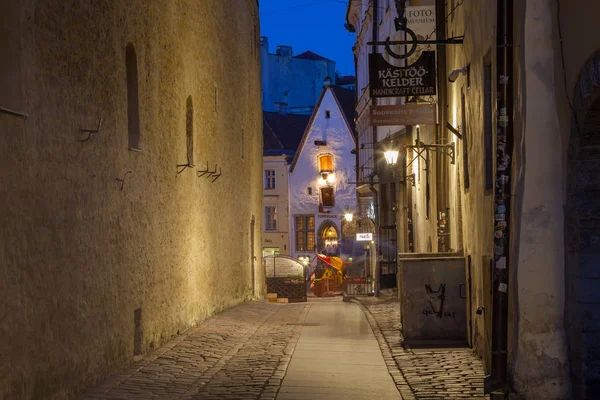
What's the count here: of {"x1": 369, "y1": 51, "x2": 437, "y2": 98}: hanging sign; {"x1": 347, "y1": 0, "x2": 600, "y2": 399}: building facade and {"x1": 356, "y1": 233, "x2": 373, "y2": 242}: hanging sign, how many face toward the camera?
2

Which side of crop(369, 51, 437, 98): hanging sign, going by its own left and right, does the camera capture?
front

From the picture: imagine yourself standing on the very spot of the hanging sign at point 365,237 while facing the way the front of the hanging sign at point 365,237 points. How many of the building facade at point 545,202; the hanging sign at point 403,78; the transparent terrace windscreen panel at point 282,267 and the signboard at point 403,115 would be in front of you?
3

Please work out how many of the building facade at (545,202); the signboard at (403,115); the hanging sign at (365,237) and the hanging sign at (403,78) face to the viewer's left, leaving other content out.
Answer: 1

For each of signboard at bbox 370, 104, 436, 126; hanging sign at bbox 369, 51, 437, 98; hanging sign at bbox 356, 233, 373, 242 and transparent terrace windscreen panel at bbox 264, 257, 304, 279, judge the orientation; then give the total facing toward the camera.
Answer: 4

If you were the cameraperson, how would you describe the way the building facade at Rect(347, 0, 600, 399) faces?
facing to the left of the viewer

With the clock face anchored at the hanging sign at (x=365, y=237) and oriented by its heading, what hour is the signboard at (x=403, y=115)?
The signboard is roughly at 12 o'clock from the hanging sign.

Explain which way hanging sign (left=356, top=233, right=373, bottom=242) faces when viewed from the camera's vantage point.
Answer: facing the viewer
